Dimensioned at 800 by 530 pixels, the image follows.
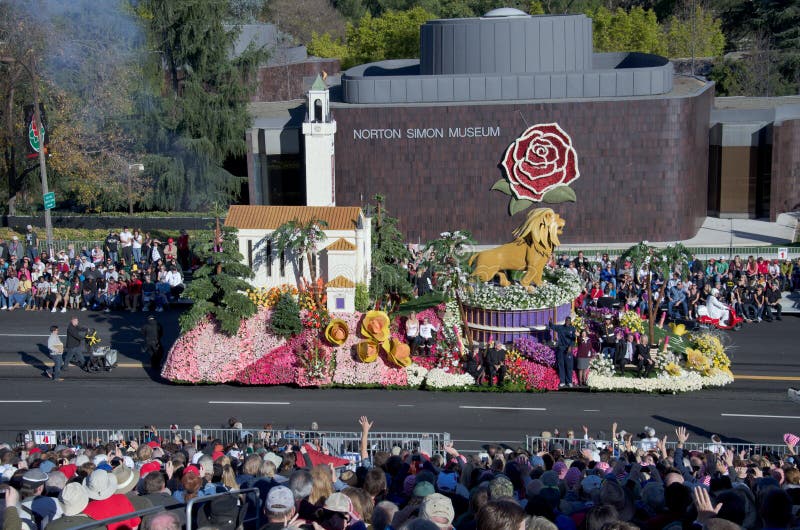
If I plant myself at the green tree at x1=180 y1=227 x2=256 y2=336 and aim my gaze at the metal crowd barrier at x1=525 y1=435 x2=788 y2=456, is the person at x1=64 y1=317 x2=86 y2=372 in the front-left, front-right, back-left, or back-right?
back-right

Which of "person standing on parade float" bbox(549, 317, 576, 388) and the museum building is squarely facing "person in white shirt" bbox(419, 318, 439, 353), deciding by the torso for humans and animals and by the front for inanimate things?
the museum building

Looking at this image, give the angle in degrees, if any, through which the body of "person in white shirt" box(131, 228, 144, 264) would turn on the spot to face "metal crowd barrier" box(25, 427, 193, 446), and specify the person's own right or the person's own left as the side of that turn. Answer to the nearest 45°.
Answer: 0° — they already face it

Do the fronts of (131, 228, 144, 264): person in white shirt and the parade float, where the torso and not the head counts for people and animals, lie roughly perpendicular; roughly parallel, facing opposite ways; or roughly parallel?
roughly perpendicular

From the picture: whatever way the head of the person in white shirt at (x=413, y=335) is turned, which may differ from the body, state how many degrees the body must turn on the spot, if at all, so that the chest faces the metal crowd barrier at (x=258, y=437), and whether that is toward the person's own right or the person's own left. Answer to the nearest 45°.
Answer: approximately 45° to the person's own right

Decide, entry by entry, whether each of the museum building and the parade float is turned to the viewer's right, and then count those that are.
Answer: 1

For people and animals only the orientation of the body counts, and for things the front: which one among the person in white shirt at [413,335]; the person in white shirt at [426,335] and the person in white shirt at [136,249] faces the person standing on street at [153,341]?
the person in white shirt at [136,249]

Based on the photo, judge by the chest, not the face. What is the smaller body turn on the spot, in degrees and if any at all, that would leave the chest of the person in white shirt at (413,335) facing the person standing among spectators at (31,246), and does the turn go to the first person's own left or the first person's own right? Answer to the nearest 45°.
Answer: approximately 135° to the first person's own right

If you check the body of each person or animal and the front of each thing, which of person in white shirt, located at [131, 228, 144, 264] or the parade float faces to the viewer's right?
the parade float
